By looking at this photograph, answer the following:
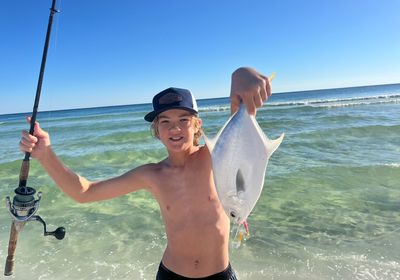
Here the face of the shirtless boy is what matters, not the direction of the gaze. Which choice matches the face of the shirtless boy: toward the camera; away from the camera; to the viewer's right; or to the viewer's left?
toward the camera

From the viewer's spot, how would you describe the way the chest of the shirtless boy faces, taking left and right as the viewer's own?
facing the viewer
